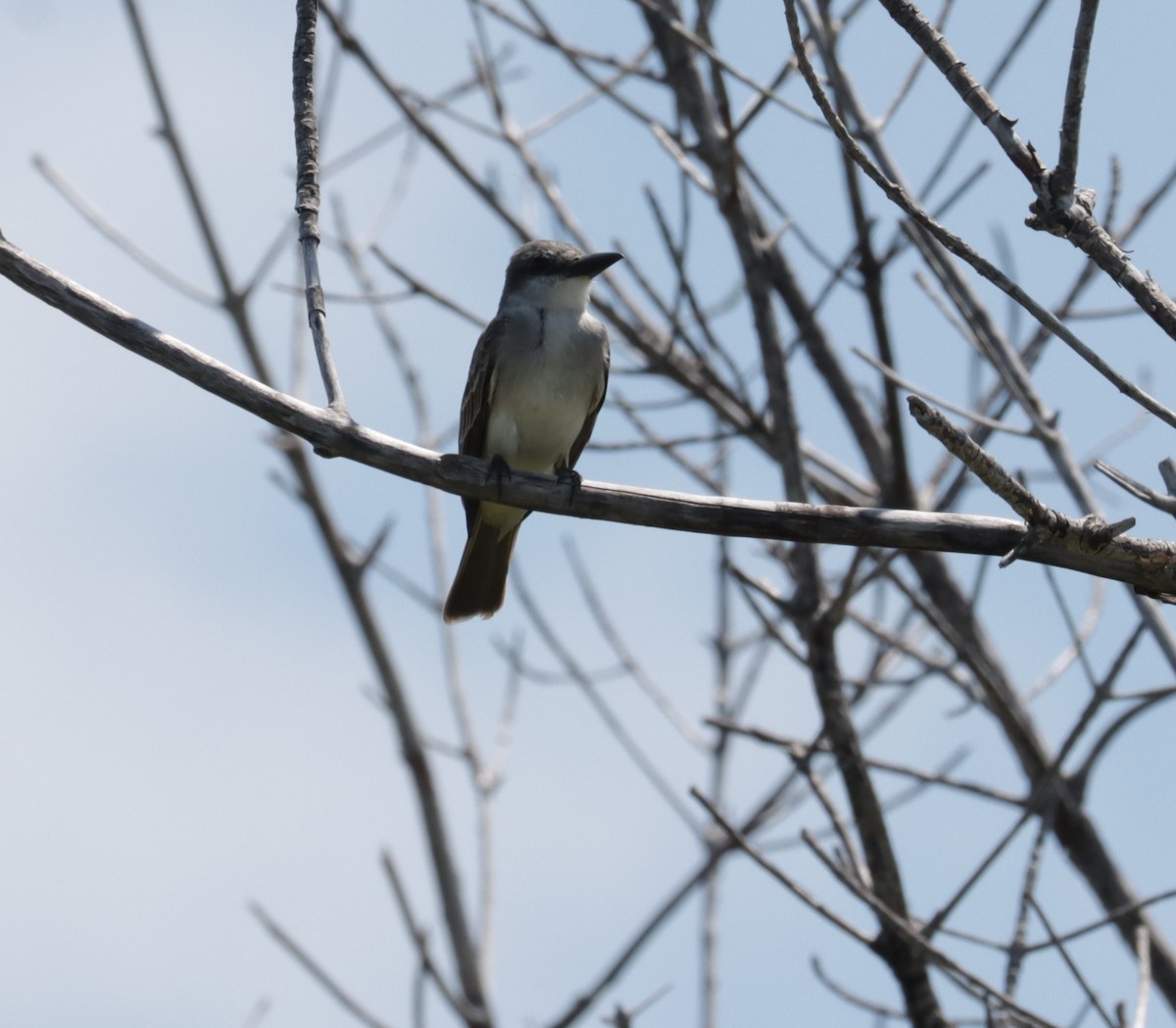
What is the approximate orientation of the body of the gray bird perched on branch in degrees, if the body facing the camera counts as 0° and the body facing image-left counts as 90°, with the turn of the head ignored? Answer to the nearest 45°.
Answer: approximately 315°
